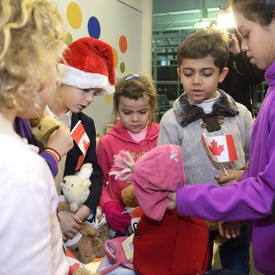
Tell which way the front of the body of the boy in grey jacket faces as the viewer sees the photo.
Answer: toward the camera

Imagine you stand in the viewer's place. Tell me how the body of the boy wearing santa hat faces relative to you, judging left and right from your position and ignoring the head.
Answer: facing the viewer and to the right of the viewer

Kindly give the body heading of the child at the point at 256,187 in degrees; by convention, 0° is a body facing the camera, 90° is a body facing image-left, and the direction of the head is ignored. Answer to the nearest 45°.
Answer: approximately 90°

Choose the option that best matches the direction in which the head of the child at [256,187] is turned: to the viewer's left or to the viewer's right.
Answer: to the viewer's left

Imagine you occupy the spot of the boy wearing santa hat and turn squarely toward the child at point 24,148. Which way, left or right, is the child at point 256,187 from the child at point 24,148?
left

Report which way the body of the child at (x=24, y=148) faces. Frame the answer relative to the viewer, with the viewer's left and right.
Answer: facing away from the viewer and to the right of the viewer

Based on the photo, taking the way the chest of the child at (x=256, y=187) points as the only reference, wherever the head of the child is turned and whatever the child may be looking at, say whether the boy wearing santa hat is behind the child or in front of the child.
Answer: in front

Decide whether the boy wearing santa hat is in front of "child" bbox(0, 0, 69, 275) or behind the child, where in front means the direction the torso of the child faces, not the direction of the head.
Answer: in front

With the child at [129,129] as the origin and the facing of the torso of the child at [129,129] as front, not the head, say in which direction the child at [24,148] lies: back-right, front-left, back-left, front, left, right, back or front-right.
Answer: front

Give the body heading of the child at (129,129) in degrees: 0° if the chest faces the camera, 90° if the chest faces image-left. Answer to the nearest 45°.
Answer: approximately 0°

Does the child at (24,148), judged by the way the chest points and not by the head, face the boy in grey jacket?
yes
